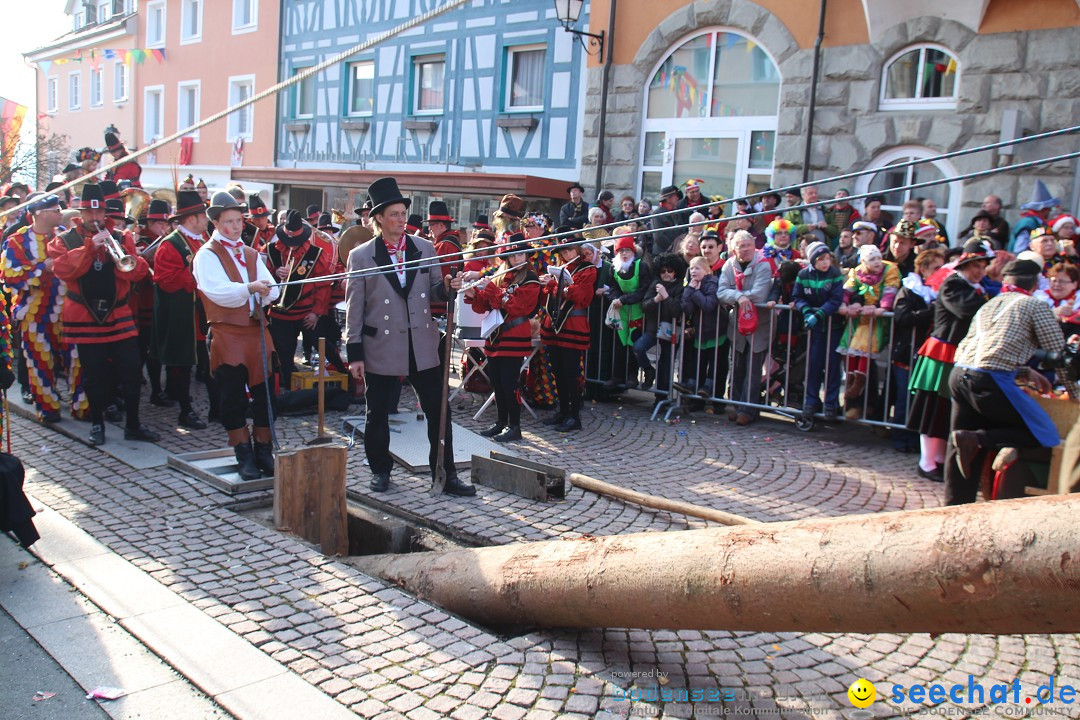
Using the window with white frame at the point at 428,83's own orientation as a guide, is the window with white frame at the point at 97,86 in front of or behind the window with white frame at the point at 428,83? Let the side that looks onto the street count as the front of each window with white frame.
behind

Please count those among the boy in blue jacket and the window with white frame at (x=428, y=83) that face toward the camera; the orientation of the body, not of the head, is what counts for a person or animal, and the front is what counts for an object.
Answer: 2

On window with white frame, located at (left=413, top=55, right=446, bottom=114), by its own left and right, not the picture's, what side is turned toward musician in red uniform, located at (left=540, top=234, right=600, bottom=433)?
front

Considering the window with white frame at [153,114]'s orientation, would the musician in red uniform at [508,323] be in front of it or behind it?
in front

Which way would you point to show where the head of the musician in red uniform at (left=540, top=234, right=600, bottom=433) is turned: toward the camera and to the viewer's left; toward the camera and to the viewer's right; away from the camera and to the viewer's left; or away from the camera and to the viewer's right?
toward the camera and to the viewer's left

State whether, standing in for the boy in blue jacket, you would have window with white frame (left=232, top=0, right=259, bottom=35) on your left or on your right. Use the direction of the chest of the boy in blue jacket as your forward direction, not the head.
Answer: on your right

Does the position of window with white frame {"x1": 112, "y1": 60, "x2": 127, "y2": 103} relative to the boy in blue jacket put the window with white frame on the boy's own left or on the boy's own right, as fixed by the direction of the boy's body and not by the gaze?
on the boy's own right

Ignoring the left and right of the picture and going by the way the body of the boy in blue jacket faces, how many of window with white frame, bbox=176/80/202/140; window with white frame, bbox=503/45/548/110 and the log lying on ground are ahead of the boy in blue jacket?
1

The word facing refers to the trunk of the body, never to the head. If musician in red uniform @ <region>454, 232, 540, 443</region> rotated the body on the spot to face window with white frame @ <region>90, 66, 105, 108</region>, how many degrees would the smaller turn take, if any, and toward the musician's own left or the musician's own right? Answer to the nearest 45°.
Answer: approximately 90° to the musician's own right

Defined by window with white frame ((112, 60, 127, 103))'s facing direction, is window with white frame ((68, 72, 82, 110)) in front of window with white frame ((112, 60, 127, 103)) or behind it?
behind

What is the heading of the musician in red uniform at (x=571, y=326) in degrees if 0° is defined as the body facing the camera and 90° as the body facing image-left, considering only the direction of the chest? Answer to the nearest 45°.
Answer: approximately 45°

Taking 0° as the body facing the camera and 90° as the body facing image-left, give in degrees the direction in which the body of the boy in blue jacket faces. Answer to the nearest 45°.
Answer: approximately 0°

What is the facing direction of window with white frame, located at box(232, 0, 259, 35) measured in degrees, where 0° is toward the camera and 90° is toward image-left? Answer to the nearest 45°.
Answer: approximately 315°
